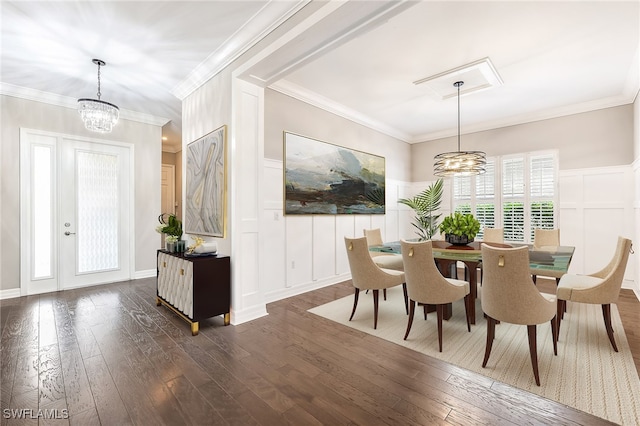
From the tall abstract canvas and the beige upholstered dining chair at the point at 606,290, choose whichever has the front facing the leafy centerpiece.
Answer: the beige upholstered dining chair

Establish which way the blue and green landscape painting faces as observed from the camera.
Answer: facing the viewer and to the right of the viewer

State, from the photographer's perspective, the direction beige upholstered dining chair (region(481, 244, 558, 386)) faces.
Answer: facing away from the viewer and to the right of the viewer

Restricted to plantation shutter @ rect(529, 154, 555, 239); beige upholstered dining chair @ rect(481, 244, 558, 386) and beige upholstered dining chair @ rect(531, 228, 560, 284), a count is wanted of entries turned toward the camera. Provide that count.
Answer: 2

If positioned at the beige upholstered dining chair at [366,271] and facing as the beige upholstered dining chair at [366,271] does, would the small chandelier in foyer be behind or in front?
behind

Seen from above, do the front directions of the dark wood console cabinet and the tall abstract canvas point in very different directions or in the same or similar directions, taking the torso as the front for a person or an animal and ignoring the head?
same or similar directions

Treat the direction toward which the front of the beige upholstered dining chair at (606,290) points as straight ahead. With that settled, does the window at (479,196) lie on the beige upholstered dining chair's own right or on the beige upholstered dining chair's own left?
on the beige upholstered dining chair's own right

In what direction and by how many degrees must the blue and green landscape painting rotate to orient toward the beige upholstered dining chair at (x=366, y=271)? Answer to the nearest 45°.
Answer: approximately 45° to its right

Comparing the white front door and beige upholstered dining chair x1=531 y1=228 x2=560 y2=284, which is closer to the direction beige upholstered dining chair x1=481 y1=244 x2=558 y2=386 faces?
the beige upholstered dining chair

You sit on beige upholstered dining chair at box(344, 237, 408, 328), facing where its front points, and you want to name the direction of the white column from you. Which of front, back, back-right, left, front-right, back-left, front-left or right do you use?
back-left

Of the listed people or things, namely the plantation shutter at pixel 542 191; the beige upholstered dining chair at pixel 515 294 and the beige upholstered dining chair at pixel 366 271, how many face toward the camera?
1

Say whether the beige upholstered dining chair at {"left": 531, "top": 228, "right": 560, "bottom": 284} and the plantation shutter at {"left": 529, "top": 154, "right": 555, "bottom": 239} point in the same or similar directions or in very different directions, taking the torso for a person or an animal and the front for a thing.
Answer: same or similar directions

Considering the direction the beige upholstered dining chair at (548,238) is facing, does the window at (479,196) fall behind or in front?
behind

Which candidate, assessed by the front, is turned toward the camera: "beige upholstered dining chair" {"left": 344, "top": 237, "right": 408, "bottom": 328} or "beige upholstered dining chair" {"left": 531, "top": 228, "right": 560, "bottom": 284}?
"beige upholstered dining chair" {"left": 531, "top": 228, "right": 560, "bottom": 284}

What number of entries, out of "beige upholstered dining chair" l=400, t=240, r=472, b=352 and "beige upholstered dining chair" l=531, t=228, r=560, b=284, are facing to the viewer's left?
0

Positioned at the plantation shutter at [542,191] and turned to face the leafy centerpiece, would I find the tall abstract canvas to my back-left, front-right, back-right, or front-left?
front-right

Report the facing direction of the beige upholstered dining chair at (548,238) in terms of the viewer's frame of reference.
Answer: facing the viewer

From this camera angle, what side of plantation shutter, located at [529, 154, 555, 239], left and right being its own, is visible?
front

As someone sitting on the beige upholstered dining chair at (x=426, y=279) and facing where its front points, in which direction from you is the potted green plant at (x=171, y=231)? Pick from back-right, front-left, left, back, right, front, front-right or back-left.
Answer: back-left
